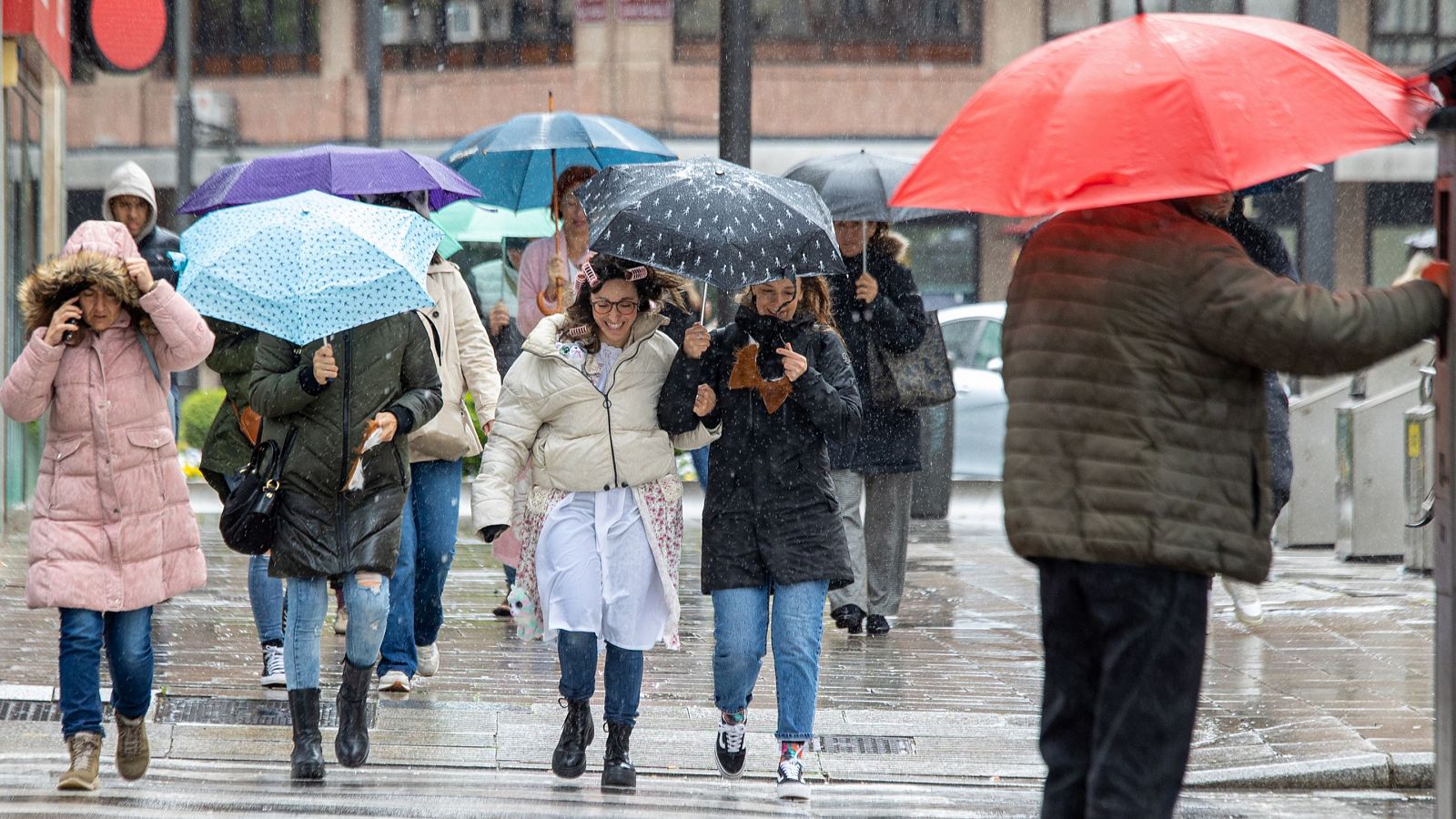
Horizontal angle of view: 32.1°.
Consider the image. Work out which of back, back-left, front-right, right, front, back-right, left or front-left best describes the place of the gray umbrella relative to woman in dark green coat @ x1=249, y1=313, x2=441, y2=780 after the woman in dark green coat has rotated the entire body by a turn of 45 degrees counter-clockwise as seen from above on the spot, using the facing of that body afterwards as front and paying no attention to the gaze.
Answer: left

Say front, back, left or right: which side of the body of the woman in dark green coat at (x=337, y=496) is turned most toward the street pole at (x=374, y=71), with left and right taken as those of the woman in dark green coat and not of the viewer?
back

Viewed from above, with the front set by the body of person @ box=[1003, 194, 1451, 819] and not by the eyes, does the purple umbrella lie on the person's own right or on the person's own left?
on the person's own left

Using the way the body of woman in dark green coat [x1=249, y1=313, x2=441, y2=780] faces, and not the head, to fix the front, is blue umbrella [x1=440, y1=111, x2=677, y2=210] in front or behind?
behind

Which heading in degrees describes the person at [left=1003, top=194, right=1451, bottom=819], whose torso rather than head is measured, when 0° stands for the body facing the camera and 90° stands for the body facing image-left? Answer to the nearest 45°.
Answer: approximately 225°

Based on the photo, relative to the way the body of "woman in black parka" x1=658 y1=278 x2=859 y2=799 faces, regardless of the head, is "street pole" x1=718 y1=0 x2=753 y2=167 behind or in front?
behind

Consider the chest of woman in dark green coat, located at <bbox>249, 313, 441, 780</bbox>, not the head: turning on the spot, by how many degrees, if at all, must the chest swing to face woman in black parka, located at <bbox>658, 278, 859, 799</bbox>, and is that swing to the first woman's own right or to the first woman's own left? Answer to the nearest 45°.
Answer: approximately 90° to the first woman's own left

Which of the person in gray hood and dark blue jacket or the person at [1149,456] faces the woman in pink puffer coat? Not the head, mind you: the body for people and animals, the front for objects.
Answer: the person in gray hood and dark blue jacket
